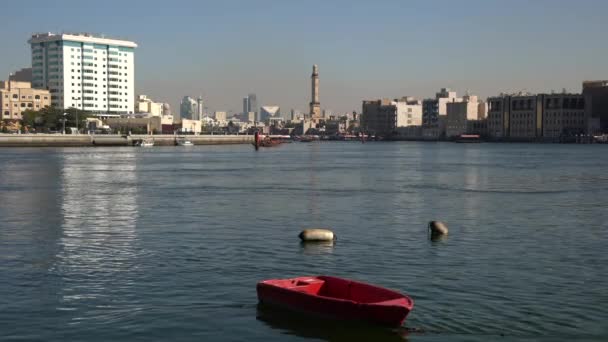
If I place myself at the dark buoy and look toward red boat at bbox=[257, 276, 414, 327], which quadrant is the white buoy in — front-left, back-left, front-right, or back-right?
front-right

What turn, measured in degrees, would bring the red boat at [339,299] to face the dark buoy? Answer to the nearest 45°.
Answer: approximately 135° to its left

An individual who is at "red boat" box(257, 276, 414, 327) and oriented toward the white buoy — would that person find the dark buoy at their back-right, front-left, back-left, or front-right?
front-right
